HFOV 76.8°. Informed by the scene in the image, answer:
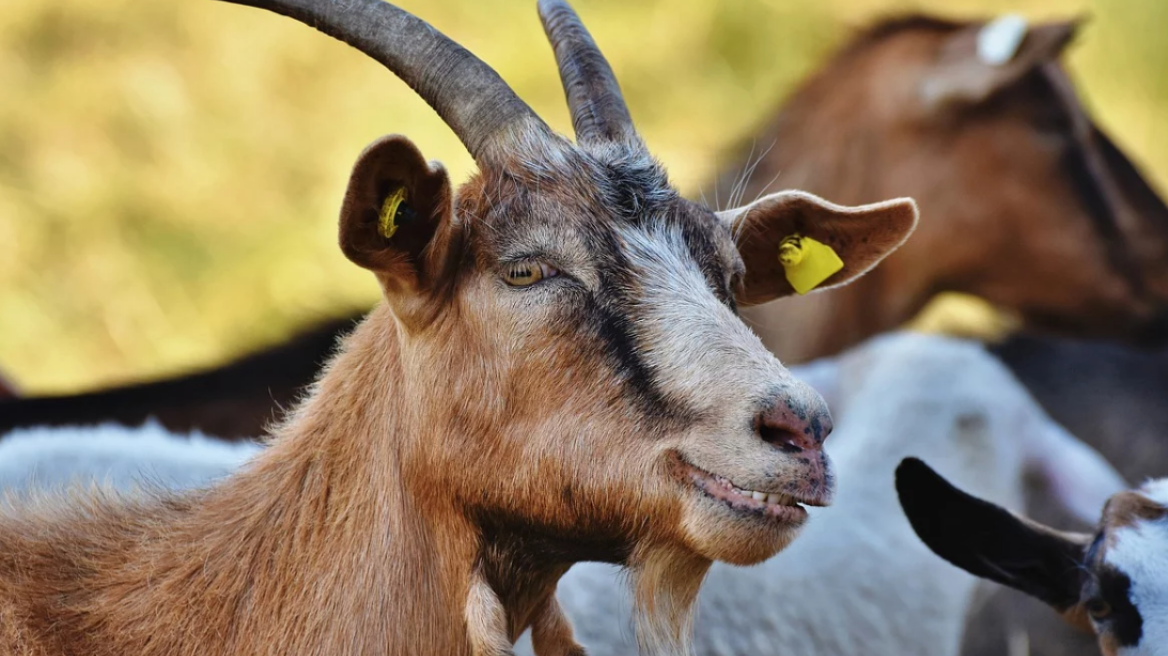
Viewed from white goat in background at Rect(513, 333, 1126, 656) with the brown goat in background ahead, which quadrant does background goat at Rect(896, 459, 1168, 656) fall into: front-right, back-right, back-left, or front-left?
back-right

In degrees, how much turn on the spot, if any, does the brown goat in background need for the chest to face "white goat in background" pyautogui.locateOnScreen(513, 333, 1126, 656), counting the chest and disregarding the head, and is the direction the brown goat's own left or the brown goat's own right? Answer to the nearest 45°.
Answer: approximately 90° to the brown goat's own right

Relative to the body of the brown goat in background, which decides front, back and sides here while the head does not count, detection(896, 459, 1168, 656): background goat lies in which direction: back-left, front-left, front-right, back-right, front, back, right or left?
right

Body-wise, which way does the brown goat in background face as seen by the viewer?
to the viewer's right

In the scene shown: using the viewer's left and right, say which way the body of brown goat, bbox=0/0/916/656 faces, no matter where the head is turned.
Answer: facing the viewer and to the right of the viewer
